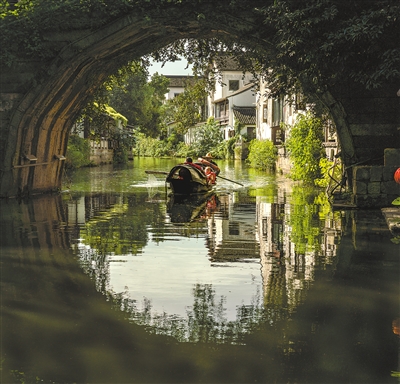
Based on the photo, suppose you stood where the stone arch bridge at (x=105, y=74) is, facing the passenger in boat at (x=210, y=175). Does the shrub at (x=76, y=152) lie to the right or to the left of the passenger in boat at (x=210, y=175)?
left

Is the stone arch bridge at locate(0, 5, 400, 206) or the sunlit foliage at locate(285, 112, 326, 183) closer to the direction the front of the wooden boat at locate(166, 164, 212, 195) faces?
the stone arch bridge

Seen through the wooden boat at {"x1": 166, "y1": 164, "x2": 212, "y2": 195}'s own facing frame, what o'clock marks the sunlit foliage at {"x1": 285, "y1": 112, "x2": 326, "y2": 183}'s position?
The sunlit foliage is roughly at 6 o'clock from the wooden boat.
